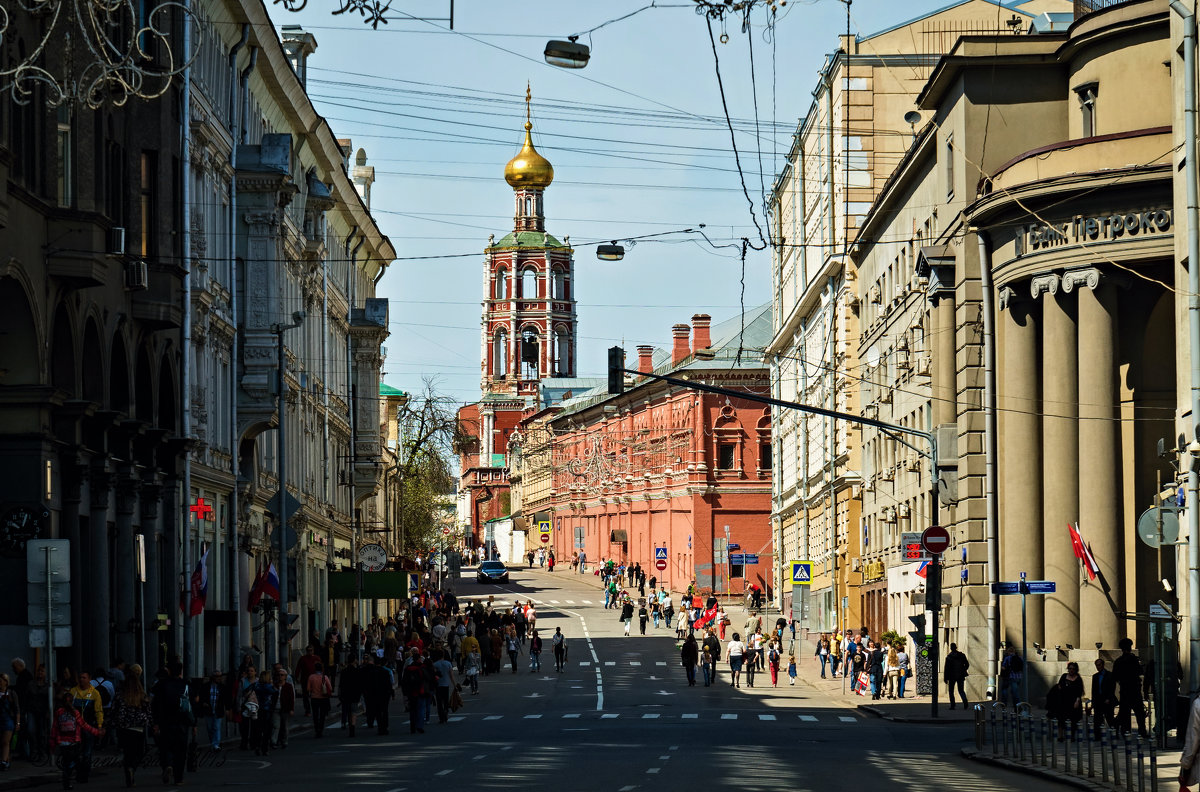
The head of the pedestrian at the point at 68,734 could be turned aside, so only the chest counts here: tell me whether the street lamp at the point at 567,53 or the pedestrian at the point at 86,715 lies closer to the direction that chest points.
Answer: the pedestrian

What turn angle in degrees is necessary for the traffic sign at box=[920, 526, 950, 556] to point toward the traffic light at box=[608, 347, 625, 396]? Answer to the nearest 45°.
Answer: approximately 45° to its right

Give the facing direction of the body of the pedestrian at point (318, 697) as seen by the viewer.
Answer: away from the camera
